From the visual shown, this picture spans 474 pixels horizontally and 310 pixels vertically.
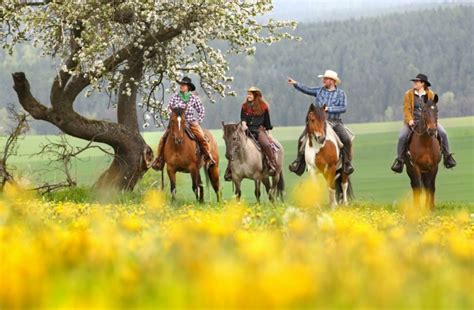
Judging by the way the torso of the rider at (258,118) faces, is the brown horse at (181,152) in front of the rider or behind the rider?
in front

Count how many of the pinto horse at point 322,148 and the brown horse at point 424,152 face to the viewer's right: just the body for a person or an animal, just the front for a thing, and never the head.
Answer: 0

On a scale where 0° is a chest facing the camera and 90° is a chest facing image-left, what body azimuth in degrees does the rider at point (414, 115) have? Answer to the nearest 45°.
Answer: approximately 0°

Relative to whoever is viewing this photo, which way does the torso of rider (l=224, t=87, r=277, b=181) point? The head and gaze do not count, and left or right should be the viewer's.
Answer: facing the viewer and to the left of the viewer

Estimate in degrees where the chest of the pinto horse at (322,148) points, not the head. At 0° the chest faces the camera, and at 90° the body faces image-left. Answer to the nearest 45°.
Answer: approximately 45°

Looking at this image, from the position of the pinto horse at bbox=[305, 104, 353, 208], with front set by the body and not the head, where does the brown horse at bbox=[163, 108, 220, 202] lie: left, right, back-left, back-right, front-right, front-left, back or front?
front-right

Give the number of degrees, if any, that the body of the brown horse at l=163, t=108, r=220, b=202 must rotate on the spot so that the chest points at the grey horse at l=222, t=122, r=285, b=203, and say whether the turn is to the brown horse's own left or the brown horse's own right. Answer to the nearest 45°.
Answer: approximately 135° to the brown horse's own left

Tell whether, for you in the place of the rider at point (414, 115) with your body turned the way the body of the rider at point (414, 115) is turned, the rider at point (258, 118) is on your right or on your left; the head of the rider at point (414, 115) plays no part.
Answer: on your right

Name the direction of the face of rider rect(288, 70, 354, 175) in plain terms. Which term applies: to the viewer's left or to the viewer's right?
to the viewer's left

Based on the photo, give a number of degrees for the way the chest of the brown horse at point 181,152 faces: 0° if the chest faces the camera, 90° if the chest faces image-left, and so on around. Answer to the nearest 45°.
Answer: approximately 45°

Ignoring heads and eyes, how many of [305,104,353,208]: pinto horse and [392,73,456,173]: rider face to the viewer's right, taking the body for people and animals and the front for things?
0

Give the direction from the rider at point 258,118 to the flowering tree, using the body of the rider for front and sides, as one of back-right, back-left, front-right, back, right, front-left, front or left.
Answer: right
